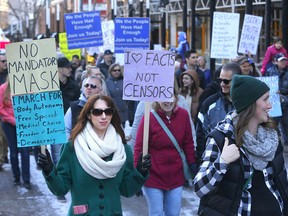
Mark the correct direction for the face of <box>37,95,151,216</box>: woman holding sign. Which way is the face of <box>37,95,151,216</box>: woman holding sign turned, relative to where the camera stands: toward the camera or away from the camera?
toward the camera

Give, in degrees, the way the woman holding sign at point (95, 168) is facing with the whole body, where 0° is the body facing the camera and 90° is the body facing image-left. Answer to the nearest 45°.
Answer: approximately 0°

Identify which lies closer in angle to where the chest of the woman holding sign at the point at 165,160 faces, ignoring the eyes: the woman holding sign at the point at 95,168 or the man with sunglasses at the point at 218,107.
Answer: the woman holding sign

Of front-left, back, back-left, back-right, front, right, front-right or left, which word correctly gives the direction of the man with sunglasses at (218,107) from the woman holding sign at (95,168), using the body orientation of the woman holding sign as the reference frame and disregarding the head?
back-left

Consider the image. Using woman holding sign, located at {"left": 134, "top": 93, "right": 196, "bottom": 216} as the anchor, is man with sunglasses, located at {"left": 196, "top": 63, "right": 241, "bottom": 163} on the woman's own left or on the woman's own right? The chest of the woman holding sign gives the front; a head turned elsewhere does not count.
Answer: on the woman's own left

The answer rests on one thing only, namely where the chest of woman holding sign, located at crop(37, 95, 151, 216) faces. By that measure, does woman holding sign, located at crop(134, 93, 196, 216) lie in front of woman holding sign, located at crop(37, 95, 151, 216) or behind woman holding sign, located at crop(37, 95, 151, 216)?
behind

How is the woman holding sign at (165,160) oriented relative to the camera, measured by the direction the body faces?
toward the camera

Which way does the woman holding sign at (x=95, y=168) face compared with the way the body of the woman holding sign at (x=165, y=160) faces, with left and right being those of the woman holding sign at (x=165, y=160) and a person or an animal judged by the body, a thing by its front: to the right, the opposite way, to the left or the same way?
the same way

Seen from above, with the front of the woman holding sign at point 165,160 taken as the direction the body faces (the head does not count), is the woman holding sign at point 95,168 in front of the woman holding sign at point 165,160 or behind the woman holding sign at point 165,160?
in front

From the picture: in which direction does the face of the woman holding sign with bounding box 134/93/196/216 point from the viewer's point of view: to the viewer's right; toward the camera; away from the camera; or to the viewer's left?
toward the camera

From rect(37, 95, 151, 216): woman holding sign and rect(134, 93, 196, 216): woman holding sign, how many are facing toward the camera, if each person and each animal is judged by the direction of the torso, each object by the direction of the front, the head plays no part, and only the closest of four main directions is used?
2
